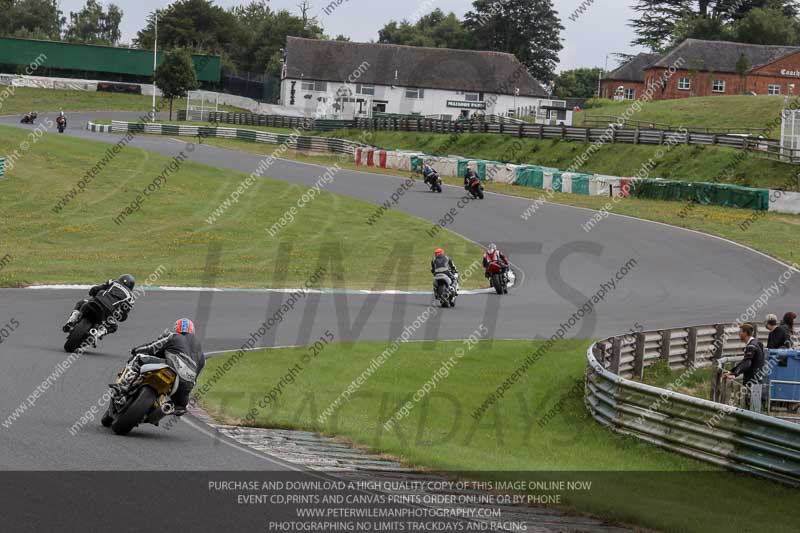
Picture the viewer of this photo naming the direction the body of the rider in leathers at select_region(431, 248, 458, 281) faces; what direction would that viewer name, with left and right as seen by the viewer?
facing away from the viewer

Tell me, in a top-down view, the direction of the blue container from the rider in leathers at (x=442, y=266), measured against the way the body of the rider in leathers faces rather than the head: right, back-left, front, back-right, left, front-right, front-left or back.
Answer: back-right

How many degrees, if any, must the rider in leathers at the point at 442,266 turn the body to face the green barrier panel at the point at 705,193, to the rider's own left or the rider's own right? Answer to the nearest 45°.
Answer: approximately 45° to the rider's own right

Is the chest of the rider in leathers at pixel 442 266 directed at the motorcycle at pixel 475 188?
yes

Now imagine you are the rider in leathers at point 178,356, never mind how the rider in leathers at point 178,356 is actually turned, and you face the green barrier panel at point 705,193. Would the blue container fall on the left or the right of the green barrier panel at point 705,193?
right

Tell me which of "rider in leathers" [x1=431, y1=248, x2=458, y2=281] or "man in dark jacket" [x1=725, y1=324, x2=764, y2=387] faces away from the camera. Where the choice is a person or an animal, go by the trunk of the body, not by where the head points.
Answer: the rider in leathers

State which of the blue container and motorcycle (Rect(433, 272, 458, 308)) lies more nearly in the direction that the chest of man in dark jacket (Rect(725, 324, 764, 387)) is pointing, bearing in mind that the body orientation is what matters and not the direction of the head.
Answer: the motorcycle

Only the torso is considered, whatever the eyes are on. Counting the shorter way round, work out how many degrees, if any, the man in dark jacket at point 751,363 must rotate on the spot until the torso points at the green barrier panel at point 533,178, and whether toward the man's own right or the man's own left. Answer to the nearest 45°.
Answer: approximately 90° to the man's own right

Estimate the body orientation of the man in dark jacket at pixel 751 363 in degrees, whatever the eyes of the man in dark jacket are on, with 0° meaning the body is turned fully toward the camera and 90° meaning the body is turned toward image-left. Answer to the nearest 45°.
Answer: approximately 90°

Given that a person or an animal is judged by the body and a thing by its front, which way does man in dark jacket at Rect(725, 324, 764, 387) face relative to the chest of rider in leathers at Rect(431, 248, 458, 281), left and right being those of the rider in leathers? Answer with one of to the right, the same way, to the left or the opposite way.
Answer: to the left
